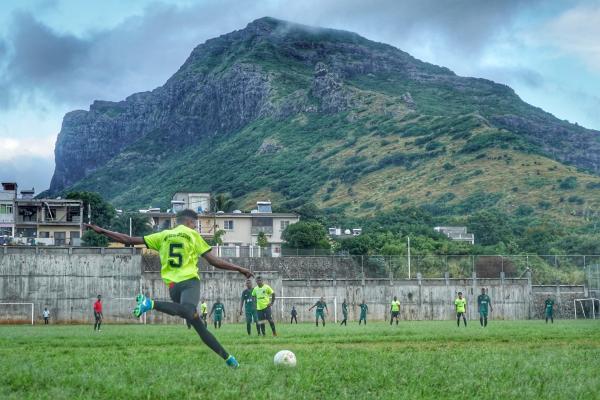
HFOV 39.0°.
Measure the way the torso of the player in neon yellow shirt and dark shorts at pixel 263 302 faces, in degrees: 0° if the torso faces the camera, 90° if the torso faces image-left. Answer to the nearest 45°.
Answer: approximately 0°
